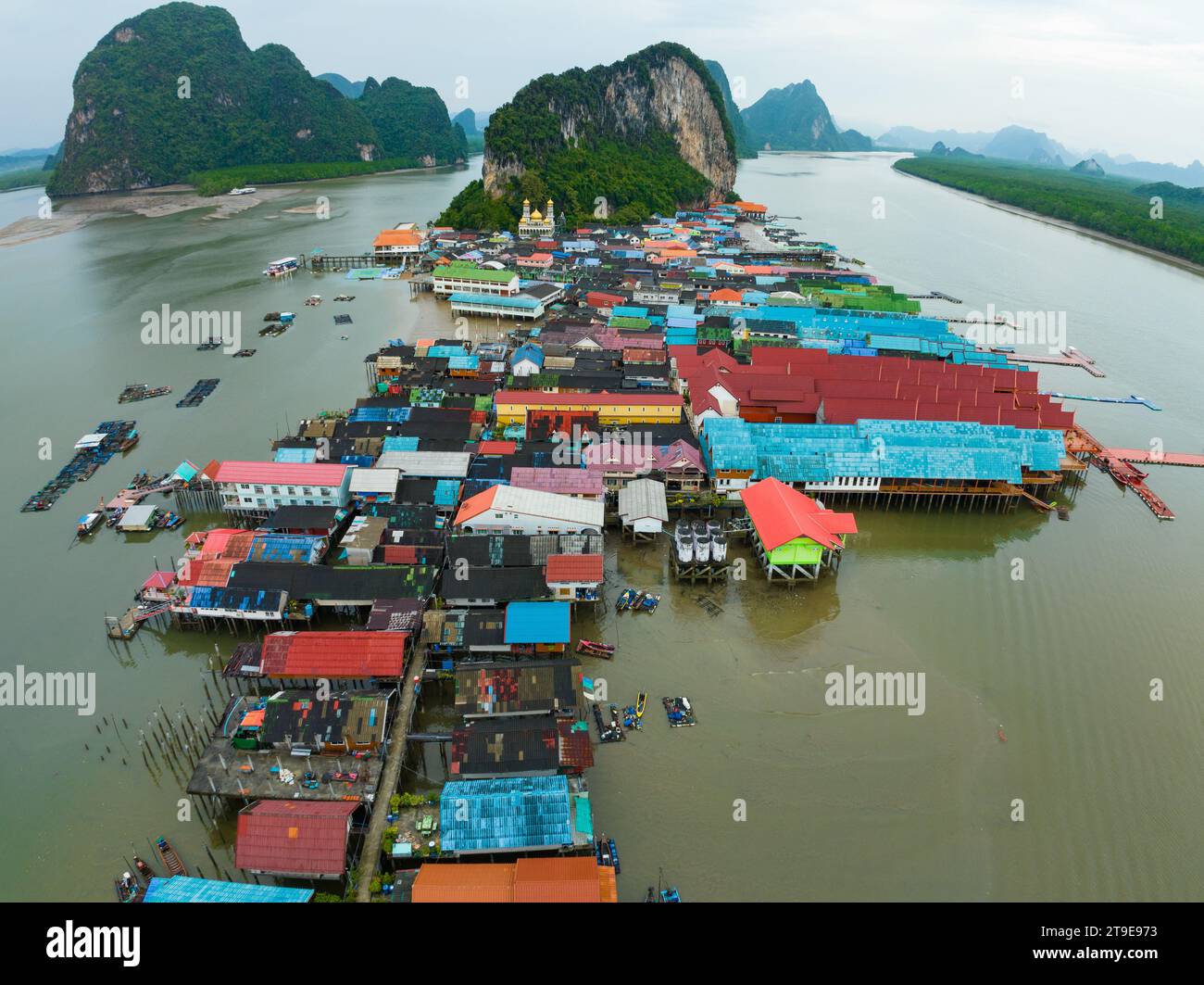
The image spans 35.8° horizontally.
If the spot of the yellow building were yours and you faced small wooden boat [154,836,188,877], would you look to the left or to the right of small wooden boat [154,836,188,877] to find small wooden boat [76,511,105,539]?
right

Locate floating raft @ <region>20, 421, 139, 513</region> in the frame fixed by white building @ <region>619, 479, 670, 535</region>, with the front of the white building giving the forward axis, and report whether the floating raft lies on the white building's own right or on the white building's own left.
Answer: on the white building's own right

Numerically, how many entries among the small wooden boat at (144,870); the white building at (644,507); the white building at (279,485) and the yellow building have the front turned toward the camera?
3

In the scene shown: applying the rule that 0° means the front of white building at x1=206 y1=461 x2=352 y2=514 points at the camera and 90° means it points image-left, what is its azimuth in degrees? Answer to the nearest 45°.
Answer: approximately 0°

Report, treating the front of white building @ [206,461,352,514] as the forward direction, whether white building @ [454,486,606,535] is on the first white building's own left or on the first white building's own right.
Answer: on the first white building's own left
